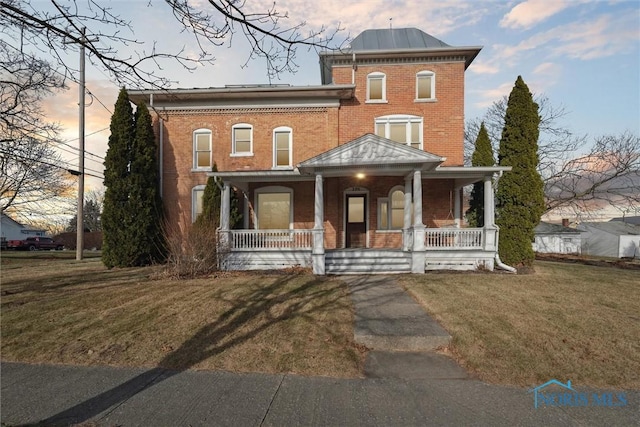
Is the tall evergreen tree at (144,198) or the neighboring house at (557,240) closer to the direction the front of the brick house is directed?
the tall evergreen tree

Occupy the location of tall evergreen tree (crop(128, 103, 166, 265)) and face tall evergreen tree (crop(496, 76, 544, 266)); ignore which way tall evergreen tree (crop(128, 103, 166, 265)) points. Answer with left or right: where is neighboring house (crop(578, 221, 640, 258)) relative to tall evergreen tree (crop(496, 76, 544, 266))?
left

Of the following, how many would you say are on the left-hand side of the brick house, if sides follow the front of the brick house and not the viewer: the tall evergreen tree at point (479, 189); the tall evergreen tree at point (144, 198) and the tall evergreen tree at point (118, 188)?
1

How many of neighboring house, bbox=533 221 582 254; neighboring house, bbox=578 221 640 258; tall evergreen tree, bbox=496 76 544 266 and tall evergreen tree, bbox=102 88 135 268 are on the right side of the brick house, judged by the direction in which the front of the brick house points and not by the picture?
1

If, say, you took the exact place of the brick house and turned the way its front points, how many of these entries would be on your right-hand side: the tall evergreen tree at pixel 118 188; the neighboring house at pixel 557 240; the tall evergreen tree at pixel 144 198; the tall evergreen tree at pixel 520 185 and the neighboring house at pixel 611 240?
2

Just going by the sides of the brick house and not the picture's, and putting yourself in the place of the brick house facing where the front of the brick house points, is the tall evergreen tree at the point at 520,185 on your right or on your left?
on your left

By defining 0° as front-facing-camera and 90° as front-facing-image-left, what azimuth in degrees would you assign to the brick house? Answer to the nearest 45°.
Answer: approximately 0°

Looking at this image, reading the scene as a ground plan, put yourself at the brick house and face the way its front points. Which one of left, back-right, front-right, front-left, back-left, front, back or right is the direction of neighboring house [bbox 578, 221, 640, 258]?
back-left

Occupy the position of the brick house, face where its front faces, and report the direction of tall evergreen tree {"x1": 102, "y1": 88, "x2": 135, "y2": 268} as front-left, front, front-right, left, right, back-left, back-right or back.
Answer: right

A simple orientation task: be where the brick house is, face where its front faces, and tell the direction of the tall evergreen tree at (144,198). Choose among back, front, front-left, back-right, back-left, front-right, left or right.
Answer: right

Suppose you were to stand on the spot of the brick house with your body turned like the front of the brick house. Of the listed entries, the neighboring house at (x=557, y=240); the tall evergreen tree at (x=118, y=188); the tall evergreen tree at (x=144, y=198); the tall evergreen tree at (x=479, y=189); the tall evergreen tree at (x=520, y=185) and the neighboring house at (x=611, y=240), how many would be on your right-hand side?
2

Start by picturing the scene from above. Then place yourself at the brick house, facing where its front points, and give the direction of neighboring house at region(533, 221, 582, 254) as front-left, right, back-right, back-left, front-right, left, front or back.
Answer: back-left
